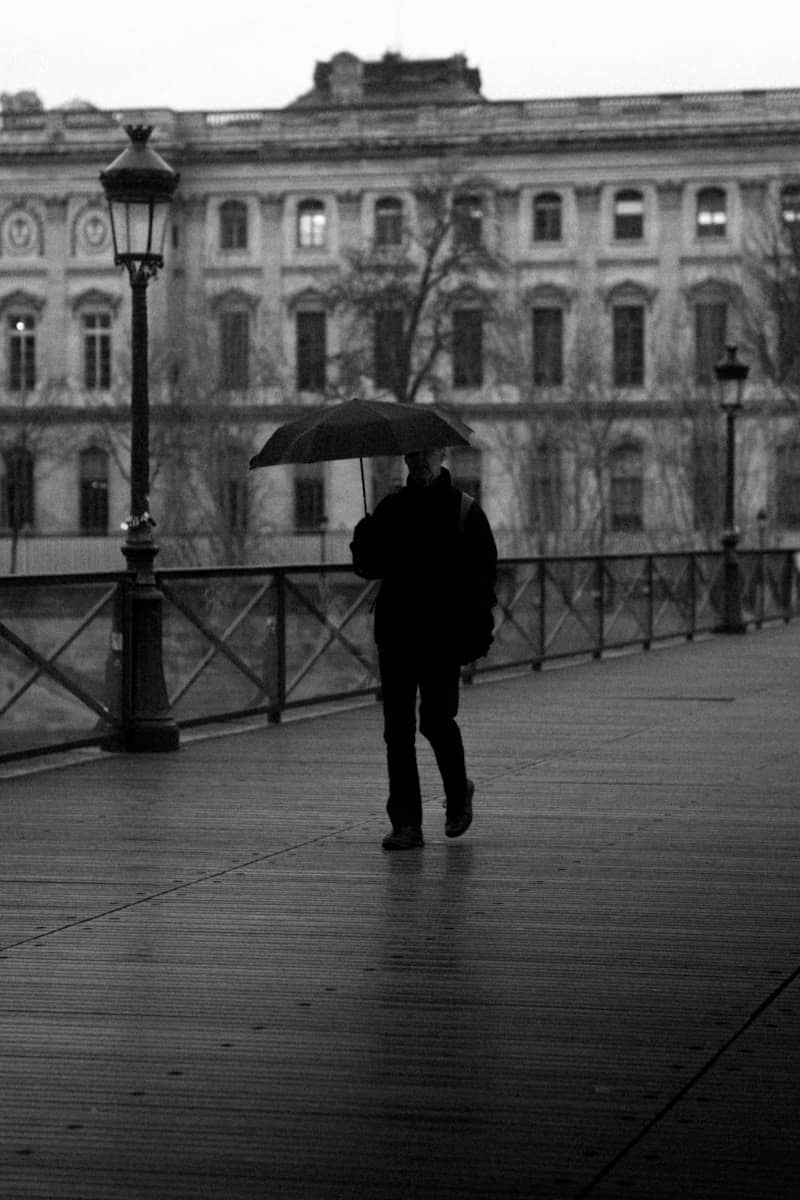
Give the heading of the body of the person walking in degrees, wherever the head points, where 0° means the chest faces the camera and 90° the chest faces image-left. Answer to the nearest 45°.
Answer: approximately 45°

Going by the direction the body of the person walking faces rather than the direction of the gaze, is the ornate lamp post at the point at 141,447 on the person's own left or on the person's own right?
on the person's own right

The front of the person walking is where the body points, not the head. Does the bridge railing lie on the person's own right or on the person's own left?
on the person's own right

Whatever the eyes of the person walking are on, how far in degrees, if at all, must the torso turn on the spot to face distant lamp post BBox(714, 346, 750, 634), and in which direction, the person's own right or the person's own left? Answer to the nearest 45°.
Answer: approximately 135° to the person's own right
